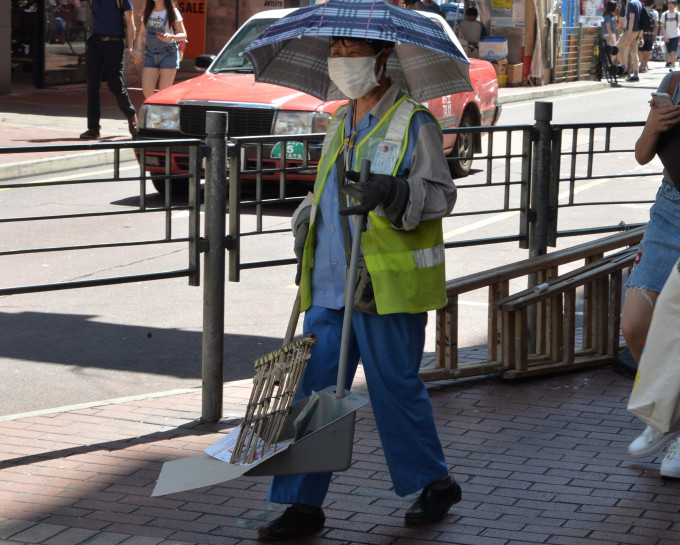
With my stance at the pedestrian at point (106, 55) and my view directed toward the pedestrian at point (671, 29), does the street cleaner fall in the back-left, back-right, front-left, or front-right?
back-right

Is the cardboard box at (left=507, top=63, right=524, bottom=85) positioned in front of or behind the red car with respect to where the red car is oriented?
behind

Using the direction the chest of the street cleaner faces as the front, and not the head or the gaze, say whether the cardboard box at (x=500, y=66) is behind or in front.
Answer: behind

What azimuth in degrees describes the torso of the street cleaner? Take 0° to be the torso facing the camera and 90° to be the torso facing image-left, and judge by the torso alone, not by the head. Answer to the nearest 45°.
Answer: approximately 45°

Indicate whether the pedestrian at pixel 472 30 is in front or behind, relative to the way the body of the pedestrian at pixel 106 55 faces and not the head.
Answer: behind

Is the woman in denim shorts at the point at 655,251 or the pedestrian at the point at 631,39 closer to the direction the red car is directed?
the woman in denim shorts

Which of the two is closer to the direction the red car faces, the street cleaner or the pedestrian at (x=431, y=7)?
the street cleaner

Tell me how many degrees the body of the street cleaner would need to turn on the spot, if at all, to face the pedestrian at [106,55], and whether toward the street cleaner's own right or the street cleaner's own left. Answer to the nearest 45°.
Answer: approximately 135° to the street cleaner's own right

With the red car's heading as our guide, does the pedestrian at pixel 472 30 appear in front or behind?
behind

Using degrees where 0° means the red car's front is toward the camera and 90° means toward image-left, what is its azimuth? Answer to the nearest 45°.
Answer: approximately 45°

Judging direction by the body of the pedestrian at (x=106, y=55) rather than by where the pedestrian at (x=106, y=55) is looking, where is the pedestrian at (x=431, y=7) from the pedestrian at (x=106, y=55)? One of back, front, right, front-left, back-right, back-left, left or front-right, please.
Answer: back

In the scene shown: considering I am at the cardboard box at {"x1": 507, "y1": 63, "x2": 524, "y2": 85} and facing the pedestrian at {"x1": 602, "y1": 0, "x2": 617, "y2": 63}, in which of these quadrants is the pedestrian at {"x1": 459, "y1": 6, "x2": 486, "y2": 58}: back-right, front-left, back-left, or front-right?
back-left
